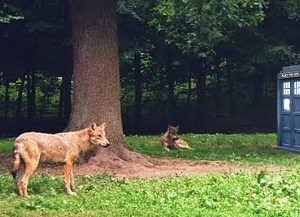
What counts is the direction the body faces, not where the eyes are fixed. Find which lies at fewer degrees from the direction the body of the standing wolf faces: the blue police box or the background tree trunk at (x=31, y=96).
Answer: the blue police box

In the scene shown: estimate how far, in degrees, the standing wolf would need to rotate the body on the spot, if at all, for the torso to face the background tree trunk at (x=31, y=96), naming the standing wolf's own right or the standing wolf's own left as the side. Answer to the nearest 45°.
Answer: approximately 90° to the standing wolf's own left

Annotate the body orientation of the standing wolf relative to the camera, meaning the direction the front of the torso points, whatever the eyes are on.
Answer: to the viewer's right

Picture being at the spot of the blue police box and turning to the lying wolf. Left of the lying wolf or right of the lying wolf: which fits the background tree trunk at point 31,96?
right

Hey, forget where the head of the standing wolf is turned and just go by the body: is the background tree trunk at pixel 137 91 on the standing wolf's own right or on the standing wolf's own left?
on the standing wolf's own left
